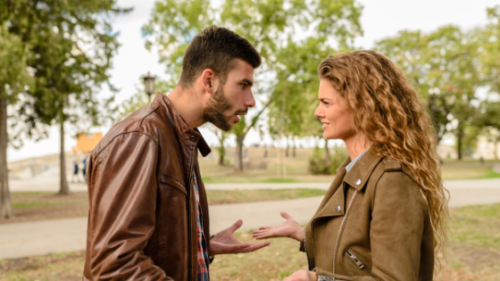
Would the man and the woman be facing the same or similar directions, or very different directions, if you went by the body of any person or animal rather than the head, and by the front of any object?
very different directions

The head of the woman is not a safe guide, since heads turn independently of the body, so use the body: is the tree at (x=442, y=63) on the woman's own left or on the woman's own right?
on the woman's own right

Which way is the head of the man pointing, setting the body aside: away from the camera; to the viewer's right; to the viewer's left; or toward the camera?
to the viewer's right

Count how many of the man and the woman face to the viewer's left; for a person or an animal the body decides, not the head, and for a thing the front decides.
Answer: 1

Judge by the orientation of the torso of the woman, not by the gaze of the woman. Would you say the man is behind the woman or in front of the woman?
in front

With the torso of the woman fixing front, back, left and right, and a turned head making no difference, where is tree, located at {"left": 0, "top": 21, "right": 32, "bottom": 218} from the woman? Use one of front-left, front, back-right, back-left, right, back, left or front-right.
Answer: front-right

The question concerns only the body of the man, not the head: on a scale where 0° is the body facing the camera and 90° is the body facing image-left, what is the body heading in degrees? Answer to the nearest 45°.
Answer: approximately 270°

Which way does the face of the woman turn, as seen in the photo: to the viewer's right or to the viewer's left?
to the viewer's left

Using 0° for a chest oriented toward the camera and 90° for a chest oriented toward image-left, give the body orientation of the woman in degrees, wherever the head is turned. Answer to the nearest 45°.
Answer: approximately 90°
